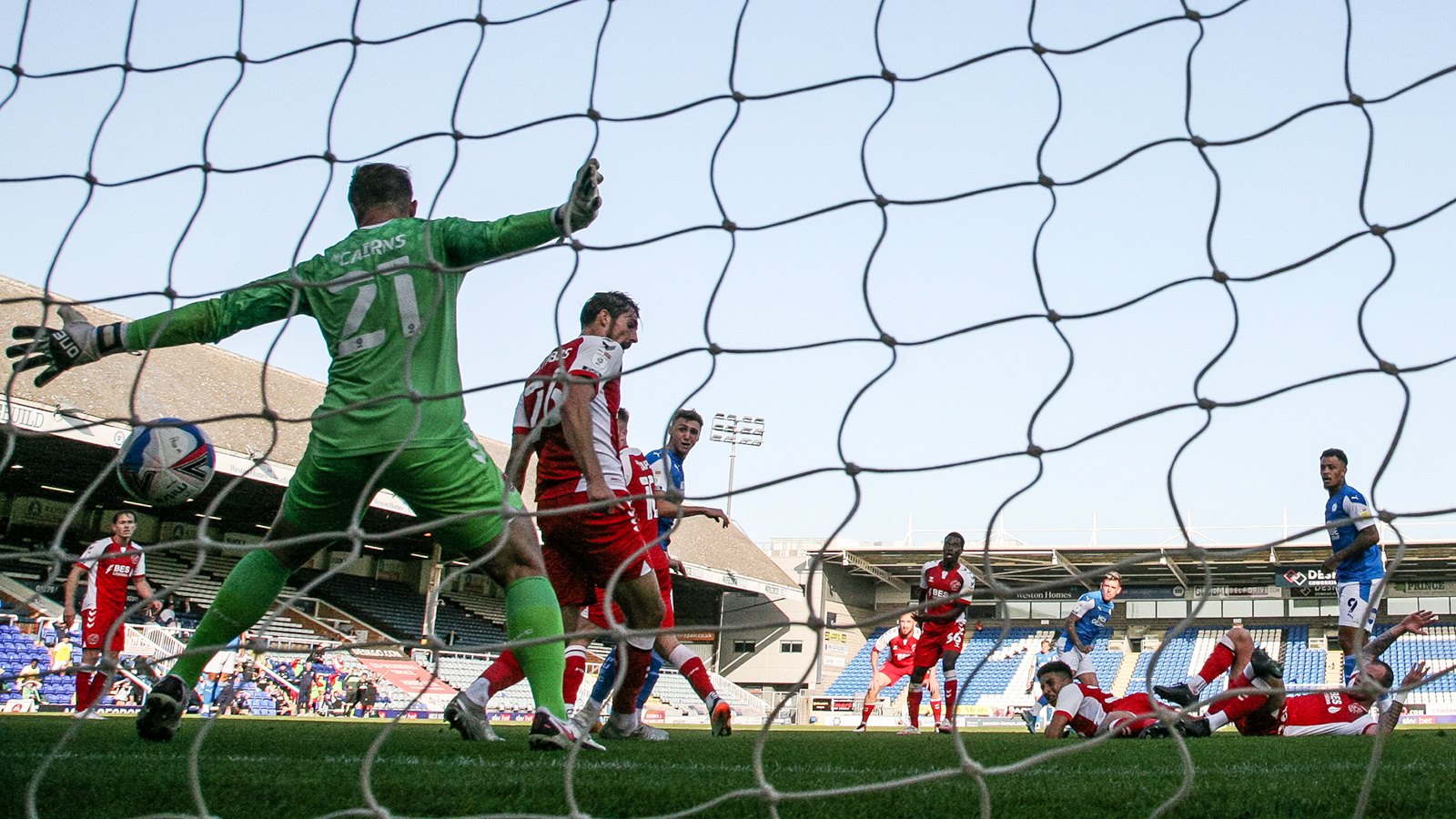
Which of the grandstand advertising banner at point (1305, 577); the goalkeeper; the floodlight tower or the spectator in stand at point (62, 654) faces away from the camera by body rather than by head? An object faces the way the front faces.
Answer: the goalkeeper

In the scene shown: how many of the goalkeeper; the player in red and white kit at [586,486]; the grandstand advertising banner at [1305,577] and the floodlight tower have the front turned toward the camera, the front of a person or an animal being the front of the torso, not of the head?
2

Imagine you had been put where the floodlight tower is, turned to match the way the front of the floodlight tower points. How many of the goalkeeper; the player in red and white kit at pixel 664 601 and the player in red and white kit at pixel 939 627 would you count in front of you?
3

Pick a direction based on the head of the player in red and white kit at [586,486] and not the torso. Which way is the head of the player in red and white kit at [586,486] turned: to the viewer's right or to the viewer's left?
to the viewer's right

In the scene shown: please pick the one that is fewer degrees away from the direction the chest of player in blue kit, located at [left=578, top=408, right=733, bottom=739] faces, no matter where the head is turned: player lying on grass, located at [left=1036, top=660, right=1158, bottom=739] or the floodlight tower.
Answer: the player lying on grass

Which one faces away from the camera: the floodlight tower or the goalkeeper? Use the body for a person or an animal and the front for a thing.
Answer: the goalkeeper

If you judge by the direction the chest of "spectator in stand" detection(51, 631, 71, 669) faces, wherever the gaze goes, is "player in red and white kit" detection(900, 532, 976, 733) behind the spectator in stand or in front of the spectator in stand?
in front

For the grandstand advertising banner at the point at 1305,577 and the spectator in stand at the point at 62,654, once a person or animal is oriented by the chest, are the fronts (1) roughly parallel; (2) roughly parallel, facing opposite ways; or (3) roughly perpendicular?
roughly perpendicular

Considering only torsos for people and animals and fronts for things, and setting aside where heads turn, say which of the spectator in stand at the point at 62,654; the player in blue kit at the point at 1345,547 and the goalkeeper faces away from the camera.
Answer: the goalkeeper

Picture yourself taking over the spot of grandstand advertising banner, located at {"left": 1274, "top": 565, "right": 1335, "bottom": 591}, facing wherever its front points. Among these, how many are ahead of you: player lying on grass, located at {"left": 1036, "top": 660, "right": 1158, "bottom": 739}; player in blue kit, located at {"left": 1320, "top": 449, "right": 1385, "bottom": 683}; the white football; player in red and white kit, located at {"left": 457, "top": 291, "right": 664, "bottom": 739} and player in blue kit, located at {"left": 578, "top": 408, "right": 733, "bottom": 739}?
5

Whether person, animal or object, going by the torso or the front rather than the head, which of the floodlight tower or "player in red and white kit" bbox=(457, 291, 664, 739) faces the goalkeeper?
the floodlight tower

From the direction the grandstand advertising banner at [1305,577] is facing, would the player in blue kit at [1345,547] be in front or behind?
in front

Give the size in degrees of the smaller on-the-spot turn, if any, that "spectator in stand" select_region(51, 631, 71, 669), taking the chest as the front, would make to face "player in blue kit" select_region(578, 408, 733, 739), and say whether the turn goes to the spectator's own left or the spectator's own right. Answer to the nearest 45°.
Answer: approximately 45° to the spectator's own right

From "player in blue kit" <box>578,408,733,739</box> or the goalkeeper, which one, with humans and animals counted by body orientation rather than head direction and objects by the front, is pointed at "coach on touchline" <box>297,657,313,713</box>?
the goalkeeper

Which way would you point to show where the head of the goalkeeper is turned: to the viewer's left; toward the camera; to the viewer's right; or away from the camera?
away from the camera

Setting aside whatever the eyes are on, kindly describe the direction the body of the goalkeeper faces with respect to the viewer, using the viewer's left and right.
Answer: facing away from the viewer

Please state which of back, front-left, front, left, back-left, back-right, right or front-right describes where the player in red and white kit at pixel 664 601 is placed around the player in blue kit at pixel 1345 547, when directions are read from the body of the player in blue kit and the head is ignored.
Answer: front

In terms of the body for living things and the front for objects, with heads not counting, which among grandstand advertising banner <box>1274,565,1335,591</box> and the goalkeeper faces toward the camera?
the grandstand advertising banner

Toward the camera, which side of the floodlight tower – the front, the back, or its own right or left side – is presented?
front

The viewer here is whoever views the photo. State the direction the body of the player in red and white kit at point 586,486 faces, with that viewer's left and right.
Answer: facing away from the viewer and to the right of the viewer

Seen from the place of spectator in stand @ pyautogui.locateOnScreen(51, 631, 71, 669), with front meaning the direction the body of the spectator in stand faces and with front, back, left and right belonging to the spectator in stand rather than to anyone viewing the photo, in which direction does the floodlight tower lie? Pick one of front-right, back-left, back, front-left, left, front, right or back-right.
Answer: left
